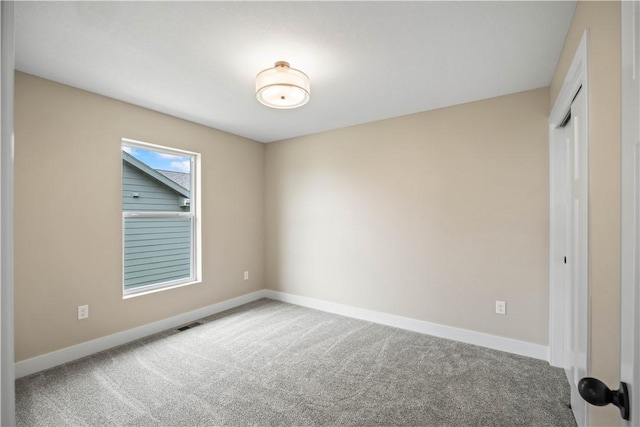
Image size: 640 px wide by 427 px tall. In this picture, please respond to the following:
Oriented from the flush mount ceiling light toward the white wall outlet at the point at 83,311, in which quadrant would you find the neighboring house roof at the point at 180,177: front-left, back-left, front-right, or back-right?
front-right

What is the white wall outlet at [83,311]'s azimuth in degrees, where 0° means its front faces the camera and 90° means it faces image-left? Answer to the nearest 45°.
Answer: approximately 315°

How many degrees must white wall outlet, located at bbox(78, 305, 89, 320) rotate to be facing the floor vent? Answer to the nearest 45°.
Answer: approximately 45° to its left

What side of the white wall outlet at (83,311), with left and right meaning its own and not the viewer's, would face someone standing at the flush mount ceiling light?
front
